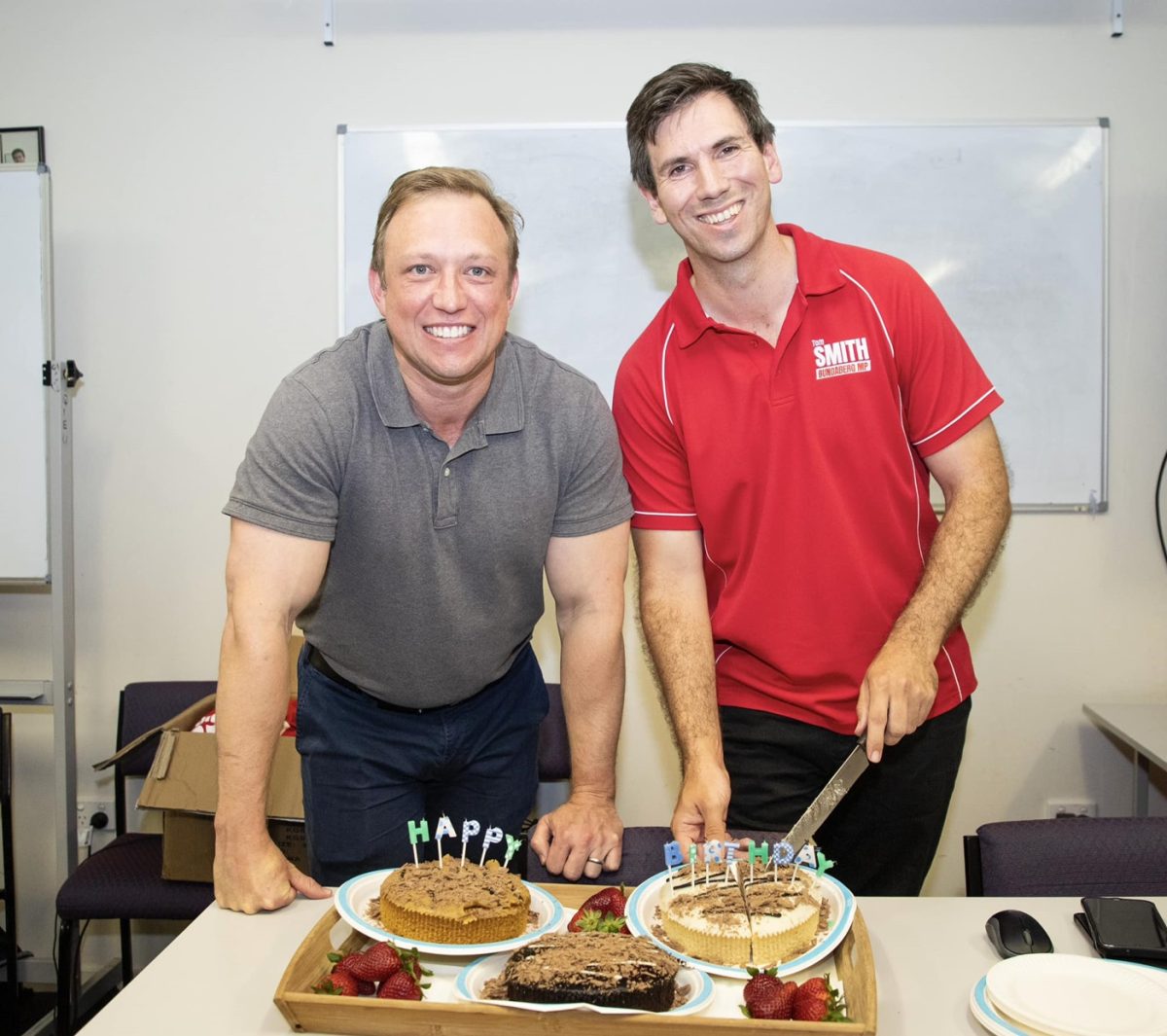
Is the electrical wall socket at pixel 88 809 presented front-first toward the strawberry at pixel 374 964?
yes

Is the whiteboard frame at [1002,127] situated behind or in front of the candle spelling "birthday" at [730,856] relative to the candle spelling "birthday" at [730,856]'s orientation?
behind

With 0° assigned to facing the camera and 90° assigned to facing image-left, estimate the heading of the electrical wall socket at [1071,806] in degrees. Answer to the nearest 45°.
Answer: approximately 0°

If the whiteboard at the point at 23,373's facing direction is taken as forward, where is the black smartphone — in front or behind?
in front

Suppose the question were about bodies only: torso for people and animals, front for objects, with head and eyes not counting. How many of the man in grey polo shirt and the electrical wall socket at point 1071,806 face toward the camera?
2

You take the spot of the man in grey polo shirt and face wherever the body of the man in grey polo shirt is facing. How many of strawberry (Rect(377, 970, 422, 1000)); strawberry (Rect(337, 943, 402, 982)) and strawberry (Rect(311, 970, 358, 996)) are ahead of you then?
3

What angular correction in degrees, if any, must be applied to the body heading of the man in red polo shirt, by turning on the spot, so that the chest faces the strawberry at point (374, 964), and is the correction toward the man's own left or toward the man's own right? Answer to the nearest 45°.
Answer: approximately 45° to the man's own right

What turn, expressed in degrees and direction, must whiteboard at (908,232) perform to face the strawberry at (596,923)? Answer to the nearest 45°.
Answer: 0° — it already faces it

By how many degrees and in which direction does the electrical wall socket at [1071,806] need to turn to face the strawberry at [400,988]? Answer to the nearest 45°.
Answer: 0° — it already faces it
